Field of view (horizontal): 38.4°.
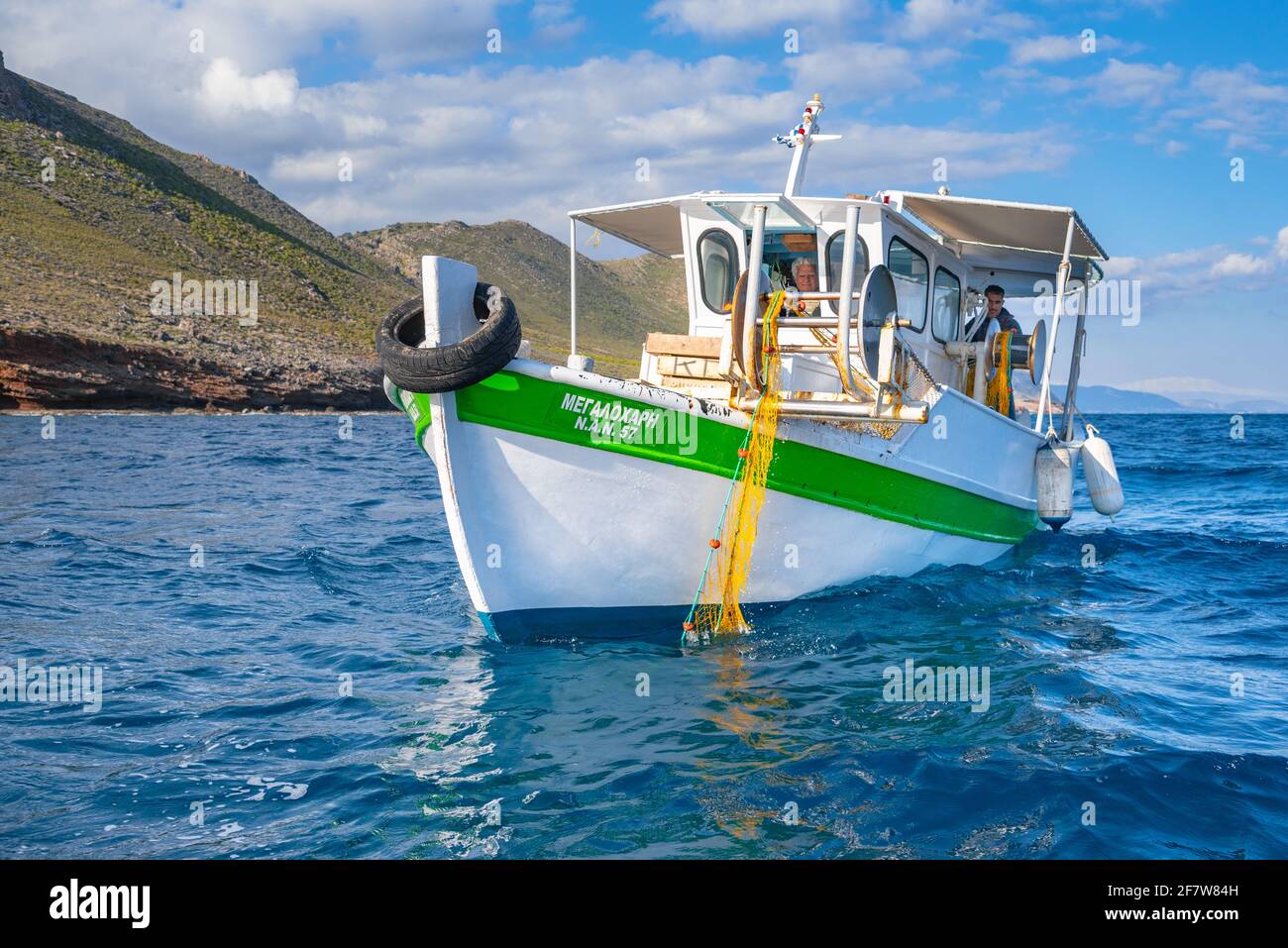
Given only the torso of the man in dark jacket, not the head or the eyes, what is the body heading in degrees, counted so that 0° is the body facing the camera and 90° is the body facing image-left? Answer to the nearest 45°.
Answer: approximately 0°

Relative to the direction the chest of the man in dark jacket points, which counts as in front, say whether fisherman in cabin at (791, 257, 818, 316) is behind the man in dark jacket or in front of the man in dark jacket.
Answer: in front

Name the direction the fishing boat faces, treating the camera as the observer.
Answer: facing the viewer and to the left of the viewer

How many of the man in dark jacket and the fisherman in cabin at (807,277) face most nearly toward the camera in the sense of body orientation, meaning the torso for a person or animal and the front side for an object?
2

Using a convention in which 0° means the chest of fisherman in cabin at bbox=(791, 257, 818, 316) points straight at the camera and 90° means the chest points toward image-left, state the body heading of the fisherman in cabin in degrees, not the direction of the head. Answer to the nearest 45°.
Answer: approximately 0°

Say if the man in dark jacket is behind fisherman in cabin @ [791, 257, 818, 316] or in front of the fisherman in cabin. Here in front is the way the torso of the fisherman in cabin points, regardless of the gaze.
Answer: behind
